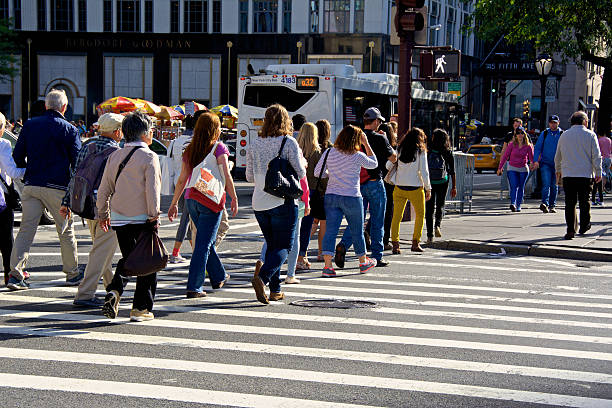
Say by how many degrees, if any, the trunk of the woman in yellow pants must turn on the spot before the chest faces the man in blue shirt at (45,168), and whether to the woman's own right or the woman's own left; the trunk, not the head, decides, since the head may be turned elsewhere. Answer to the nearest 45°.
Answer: approximately 135° to the woman's own left

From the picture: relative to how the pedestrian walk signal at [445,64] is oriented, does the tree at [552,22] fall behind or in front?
behind

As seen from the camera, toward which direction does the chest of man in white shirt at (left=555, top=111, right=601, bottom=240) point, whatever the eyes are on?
away from the camera

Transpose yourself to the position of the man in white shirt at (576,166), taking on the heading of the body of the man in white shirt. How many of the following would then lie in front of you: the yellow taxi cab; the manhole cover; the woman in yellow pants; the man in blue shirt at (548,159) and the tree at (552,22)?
3

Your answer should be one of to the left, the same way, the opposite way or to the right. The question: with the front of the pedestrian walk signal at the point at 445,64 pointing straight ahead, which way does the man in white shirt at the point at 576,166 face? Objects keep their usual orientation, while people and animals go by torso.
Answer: the opposite way

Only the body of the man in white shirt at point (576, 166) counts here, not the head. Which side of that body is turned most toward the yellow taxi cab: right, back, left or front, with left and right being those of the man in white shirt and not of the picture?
front

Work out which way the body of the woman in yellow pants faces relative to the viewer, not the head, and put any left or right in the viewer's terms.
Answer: facing away from the viewer

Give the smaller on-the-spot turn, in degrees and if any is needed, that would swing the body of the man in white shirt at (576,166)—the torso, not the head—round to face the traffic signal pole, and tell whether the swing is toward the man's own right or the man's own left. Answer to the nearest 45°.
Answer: approximately 45° to the man's own left

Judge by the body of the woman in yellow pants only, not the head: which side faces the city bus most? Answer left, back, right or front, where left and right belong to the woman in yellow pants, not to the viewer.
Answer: front

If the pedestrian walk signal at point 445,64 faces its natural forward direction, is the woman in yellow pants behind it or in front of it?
in front

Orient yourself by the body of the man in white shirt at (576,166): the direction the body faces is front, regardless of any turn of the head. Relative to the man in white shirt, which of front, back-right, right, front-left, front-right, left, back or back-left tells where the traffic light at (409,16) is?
left

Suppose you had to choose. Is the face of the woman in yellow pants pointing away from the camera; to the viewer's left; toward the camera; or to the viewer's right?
away from the camera
